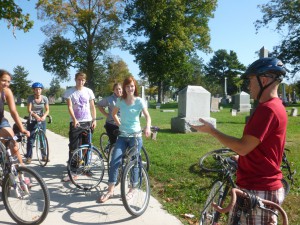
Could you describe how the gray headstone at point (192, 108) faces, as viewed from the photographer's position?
facing the viewer and to the right of the viewer

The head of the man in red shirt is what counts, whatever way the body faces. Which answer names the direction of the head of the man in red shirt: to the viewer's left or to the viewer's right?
to the viewer's left

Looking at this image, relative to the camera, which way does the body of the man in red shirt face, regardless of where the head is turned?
to the viewer's left

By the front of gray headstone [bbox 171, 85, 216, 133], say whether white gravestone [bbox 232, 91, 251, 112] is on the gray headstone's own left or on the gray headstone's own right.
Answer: on the gray headstone's own left

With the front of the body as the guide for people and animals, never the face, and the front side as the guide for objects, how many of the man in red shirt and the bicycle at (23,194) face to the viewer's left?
1

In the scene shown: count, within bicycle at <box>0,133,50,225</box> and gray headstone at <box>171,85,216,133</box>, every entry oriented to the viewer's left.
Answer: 0

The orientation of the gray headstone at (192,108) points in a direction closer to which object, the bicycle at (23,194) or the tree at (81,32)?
the bicycle

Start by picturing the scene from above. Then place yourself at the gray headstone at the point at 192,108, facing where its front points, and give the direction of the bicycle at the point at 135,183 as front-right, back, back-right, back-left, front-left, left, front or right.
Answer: front-right

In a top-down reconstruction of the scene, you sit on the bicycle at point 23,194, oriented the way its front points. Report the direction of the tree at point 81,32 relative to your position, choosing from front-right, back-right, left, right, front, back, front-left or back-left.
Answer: back-left

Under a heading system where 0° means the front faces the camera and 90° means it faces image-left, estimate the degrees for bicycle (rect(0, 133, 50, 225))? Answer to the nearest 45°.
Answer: approximately 315°

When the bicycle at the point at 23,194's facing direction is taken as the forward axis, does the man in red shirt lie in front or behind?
in front

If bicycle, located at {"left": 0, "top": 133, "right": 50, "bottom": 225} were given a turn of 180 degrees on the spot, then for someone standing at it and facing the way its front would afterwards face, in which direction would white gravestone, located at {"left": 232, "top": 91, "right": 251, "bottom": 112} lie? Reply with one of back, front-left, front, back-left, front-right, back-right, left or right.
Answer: right

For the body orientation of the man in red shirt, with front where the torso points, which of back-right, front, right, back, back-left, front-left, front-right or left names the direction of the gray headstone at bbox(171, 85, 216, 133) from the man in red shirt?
right

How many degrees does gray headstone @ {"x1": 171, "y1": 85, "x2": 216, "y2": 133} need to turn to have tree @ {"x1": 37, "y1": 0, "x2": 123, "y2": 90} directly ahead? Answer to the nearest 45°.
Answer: approximately 180°

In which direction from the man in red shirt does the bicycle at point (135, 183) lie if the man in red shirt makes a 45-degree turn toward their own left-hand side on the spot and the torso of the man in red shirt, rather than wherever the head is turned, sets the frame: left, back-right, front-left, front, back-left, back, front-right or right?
right
